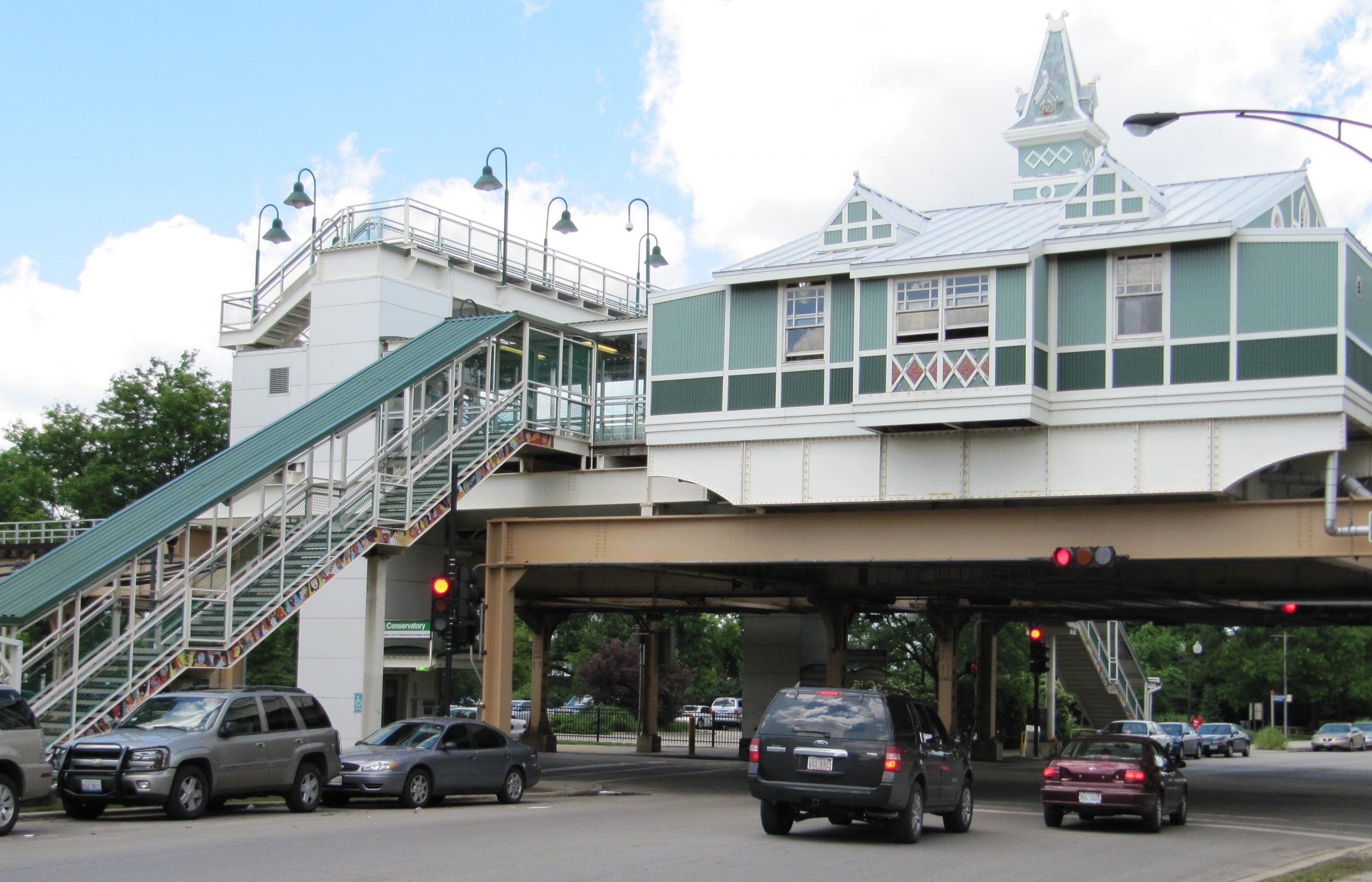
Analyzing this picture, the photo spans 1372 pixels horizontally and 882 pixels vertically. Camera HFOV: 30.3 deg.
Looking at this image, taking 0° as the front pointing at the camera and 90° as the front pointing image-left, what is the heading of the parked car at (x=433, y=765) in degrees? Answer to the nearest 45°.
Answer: approximately 45°

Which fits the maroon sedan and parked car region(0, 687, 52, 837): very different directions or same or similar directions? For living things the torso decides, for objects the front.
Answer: very different directions

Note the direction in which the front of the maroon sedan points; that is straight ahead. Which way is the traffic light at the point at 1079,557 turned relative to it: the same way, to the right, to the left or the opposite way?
the opposite way

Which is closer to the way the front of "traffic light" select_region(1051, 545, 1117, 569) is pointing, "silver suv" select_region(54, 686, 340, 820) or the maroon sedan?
the maroon sedan

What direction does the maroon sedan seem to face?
away from the camera

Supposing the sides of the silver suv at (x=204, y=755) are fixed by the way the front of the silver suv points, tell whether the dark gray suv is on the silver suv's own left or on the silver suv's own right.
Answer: on the silver suv's own left

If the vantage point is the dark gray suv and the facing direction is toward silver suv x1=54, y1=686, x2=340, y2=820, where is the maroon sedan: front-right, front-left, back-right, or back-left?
back-right
